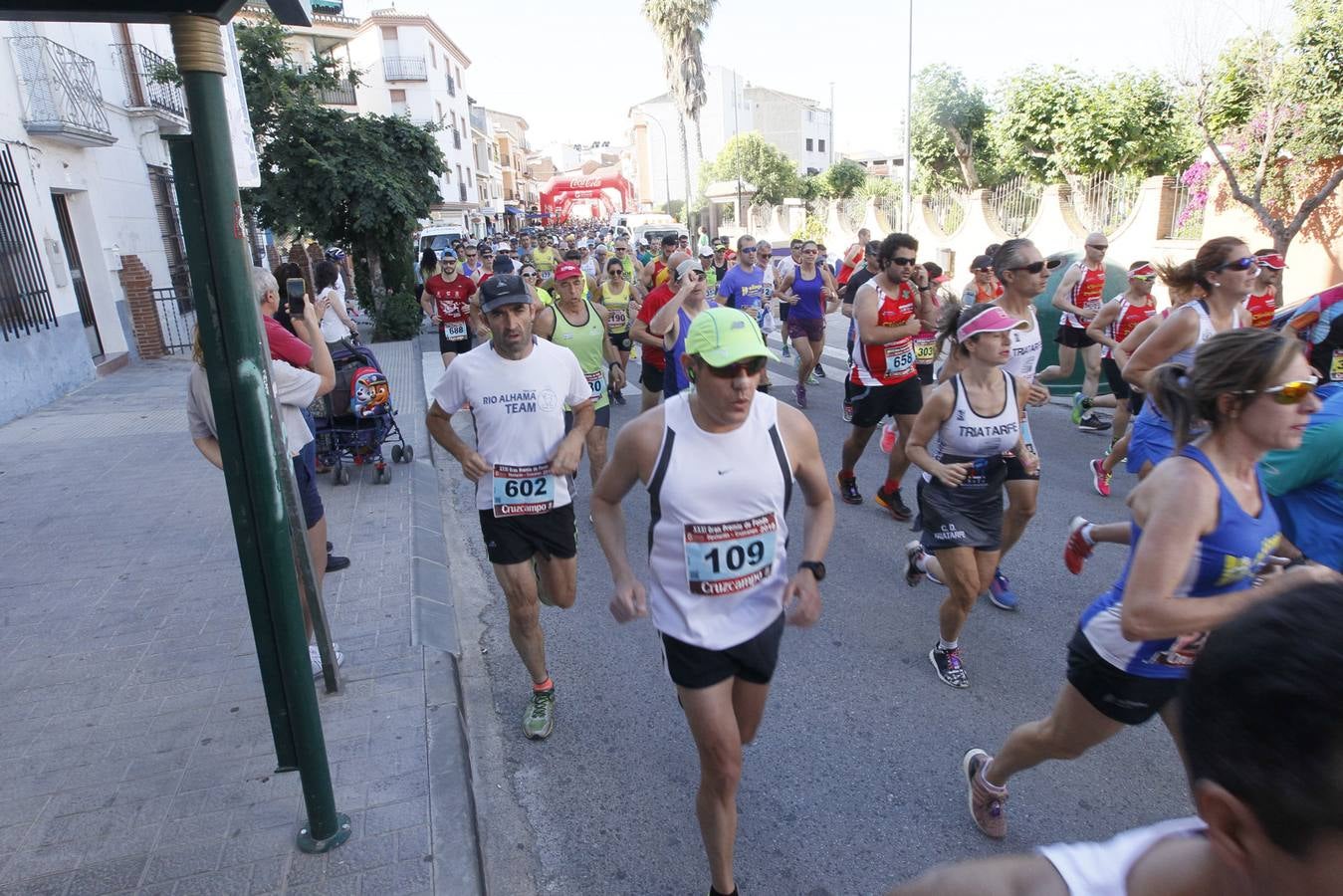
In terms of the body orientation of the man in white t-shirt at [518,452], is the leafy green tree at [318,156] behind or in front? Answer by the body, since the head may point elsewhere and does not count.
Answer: behind

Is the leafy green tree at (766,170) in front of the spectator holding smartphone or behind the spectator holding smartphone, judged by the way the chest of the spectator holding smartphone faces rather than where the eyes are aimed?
in front

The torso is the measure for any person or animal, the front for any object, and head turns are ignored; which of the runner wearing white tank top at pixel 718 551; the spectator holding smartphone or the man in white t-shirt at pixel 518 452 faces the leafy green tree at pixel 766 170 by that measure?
the spectator holding smartphone

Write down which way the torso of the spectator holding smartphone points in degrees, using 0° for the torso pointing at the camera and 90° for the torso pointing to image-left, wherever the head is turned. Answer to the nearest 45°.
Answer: approximately 225°

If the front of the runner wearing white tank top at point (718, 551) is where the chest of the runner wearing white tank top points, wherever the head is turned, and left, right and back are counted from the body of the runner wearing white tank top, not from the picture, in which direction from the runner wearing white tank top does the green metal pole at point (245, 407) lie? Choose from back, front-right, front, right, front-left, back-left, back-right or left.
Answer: right

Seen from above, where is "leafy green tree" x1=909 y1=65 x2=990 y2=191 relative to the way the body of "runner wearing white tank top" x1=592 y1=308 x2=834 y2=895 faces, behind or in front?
behind

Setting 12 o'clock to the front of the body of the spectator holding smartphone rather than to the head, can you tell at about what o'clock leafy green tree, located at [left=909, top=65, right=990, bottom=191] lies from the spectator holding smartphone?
The leafy green tree is roughly at 12 o'clock from the spectator holding smartphone.

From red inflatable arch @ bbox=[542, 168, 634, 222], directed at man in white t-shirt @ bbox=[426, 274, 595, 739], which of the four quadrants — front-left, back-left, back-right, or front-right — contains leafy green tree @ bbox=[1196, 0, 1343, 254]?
front-left

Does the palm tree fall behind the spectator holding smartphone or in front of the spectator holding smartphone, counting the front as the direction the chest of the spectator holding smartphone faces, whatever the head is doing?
in front

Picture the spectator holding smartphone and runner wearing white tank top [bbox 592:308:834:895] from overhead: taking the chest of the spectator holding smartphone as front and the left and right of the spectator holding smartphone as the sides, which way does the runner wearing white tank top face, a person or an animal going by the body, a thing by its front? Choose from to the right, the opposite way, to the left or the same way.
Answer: the opposite way
